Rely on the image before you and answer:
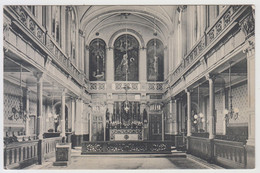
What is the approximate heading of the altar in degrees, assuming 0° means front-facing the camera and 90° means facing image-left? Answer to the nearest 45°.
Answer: approximately 0°

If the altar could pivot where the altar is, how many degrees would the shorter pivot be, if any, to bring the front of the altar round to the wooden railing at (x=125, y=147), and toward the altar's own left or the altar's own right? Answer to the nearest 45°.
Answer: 0° — it already faces it

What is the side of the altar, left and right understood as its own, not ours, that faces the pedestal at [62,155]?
front

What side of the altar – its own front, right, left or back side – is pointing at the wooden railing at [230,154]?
front

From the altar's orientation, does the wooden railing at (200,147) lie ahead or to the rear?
ahead

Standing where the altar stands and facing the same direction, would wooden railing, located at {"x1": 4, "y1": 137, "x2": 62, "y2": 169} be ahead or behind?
ahead
